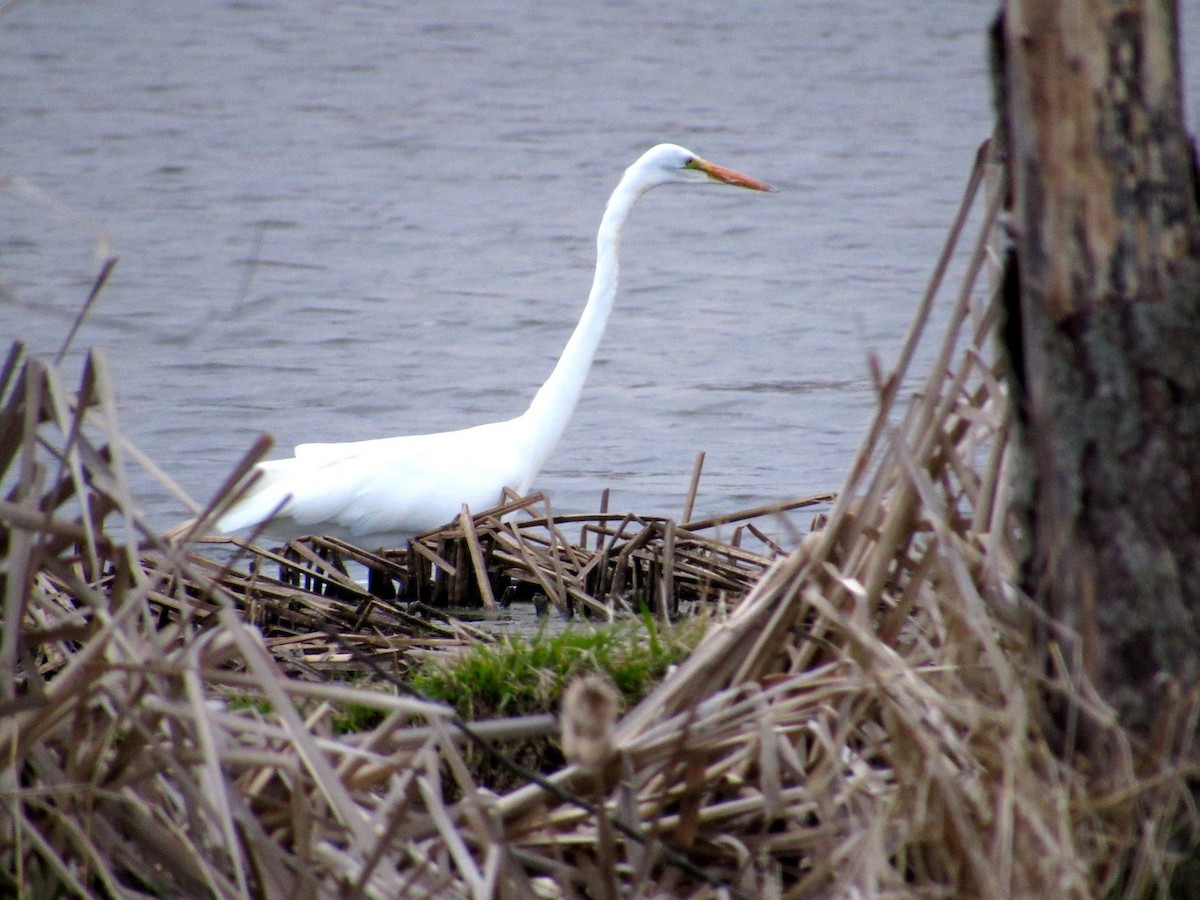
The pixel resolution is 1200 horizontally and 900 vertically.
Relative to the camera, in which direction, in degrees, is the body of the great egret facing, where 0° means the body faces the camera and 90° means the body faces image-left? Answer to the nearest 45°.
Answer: approximately 270°

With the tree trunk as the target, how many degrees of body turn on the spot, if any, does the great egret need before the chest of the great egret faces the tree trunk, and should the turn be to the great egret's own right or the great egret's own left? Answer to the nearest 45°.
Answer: approximately 90° to the great egret's own right
